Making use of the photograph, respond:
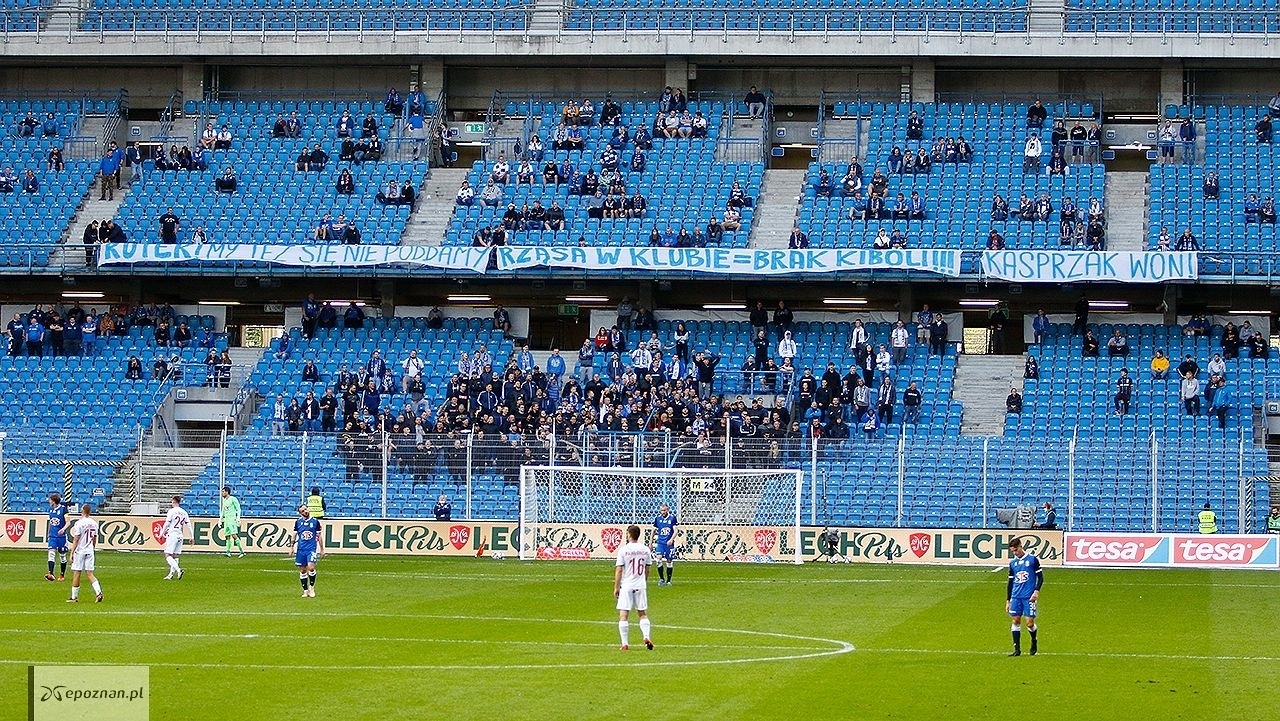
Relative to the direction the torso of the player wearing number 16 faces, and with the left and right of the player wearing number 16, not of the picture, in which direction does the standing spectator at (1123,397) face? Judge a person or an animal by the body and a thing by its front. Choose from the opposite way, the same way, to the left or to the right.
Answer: the opposite way

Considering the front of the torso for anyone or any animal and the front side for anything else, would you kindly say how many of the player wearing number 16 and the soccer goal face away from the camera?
1

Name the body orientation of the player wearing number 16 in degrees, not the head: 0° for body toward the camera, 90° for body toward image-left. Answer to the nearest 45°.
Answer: approximately 180°

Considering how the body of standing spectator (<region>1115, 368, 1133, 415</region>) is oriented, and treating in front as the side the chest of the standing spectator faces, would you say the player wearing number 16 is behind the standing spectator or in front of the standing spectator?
in front

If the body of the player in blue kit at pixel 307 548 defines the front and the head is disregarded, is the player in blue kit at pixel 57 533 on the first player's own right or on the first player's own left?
on the first player's own right

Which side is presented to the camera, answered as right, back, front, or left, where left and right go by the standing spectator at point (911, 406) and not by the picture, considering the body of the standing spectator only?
front

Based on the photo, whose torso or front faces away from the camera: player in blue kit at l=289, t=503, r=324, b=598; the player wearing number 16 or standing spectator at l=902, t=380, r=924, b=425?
the player wearing number 16

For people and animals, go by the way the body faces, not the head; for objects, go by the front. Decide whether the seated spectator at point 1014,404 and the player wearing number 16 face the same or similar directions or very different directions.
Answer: very different directions

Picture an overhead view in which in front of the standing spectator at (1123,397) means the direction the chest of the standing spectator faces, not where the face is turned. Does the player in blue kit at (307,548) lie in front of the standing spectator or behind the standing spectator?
in front

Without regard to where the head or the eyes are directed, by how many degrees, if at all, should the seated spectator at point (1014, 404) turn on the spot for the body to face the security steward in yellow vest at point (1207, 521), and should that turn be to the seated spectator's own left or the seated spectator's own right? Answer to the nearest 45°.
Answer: approximately 45° to the seated spectator's own left

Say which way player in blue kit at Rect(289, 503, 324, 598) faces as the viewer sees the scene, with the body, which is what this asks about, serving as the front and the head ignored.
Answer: toward the camera

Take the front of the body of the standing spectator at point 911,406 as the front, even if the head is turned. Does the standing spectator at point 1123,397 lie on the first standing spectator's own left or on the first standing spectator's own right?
on the first standing spectator's own left

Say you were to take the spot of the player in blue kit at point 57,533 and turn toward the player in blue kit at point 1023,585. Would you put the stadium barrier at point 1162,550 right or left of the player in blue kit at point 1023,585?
left

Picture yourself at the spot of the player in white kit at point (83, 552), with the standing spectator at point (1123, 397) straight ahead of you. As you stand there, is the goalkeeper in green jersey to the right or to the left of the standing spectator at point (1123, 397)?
left

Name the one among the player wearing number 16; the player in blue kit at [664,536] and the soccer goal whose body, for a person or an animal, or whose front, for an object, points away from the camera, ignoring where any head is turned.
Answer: the player wearing number 16

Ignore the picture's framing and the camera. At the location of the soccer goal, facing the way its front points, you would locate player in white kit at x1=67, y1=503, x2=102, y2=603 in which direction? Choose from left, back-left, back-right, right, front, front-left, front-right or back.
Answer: front-right
